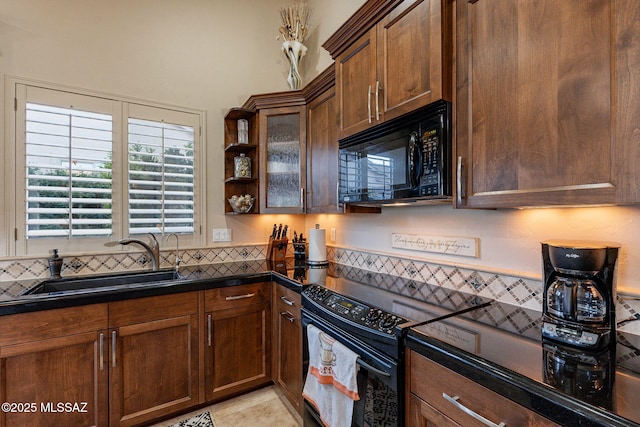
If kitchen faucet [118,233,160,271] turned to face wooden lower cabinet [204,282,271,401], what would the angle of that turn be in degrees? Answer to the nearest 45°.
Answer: approximately 135° to its left

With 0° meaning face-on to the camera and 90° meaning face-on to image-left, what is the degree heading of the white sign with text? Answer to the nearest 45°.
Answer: approximately 45°

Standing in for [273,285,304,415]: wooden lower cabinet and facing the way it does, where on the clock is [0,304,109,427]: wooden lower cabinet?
[0,304,109,427]: wooden lower cabinet is roughly at 1 o'clock from [273,285,304,415]: wooden lower cabinet.

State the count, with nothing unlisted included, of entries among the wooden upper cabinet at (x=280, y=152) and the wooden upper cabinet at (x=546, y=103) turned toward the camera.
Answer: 2
